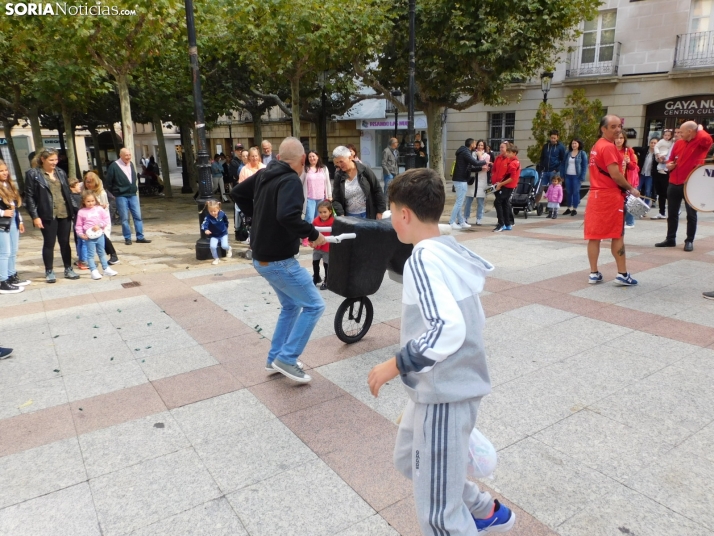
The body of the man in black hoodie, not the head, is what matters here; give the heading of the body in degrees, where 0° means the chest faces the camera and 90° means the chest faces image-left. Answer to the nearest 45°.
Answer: approximately 225°

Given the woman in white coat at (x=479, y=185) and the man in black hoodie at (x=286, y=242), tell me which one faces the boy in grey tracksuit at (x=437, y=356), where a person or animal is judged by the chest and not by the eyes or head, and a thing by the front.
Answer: the woman in white coat

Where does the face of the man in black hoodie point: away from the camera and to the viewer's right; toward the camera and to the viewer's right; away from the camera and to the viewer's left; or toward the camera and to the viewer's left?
away from the camera and to the viewer's right

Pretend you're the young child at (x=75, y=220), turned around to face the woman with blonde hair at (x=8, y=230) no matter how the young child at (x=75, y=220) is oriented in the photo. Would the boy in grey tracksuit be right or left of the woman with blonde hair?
left

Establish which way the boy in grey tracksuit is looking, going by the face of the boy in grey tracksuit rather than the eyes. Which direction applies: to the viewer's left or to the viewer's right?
to the viewer's left

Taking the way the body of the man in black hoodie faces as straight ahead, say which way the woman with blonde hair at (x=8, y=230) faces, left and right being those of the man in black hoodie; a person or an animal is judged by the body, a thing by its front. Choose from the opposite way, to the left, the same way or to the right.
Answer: to the right

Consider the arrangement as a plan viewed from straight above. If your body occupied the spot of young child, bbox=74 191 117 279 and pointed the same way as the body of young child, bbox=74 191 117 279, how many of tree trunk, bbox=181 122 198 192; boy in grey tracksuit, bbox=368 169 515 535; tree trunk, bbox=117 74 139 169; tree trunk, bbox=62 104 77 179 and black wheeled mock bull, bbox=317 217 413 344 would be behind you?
3

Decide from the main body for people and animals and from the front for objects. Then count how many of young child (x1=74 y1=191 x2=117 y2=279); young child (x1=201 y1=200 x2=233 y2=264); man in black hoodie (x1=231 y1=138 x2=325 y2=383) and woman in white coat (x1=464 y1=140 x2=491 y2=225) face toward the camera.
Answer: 3

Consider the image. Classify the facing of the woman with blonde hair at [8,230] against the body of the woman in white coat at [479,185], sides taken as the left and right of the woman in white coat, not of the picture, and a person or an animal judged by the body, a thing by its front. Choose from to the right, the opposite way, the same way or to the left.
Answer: to the left
